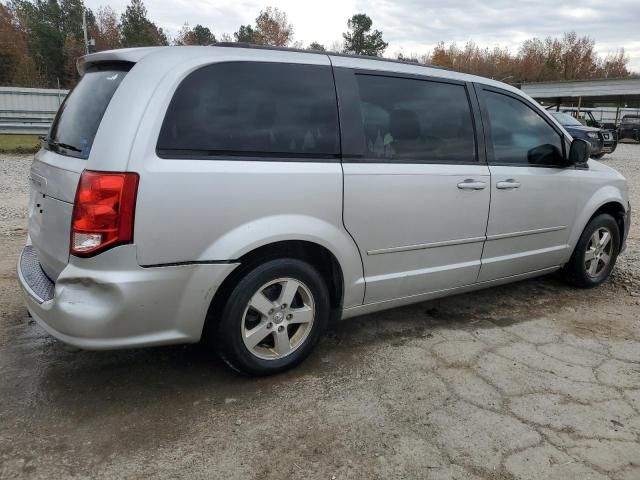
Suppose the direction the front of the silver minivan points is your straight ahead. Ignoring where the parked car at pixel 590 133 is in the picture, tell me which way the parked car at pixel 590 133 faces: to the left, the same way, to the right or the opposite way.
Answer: to the right

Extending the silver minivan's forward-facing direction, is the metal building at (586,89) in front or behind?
in front

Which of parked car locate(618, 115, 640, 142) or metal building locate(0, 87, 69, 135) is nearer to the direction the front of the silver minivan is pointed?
the parked car

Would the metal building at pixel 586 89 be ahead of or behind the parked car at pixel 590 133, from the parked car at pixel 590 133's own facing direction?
behind

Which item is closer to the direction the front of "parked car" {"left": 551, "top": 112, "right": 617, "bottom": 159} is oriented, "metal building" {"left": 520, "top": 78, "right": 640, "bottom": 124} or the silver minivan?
the silver minivan

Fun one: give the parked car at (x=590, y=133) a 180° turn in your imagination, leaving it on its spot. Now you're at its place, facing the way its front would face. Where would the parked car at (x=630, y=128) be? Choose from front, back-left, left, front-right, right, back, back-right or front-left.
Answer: front-right

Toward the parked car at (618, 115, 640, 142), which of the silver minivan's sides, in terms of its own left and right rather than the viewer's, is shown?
front

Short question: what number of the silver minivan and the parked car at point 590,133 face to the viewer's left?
0

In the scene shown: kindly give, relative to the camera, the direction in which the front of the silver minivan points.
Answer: facing away from the viewer and to the right of the viewer

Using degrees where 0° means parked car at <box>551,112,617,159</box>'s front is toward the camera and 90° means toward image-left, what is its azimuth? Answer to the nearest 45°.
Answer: approximately 315°
